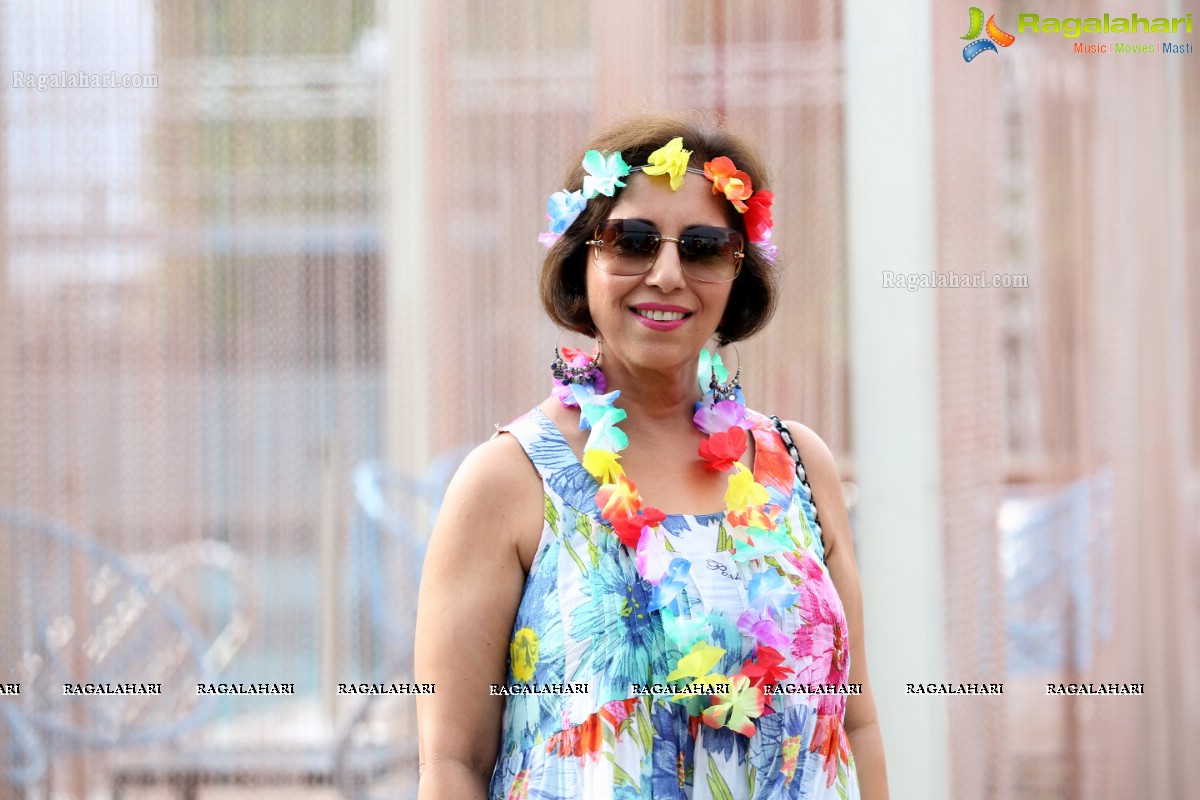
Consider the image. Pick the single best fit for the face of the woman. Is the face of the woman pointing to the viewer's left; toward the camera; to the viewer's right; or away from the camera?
toward the camera

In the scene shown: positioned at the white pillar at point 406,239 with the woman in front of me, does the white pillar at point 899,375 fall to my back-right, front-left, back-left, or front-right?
front-left

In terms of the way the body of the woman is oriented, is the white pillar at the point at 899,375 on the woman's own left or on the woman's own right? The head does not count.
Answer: on the woman's own left

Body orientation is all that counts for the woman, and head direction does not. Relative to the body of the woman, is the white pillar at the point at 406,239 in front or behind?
behind

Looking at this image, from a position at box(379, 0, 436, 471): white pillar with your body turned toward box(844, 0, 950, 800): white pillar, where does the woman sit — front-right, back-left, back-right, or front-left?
front-right

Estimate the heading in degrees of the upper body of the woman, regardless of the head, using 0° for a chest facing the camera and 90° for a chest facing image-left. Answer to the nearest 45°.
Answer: approximately 315°
